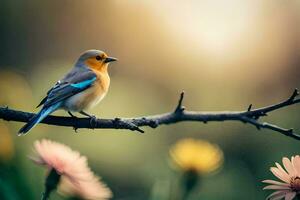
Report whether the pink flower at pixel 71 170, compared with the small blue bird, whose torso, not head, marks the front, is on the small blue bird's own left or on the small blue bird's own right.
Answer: on the small blue bird's own right

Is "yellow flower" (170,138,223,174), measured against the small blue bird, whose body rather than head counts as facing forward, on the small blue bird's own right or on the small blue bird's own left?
on the small blue bird's own right

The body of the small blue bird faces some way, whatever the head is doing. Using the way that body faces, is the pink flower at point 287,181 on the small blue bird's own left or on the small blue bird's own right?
on the small blue bird's own right

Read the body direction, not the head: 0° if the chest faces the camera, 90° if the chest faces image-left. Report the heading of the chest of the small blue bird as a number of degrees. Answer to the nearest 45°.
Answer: approximately 270°

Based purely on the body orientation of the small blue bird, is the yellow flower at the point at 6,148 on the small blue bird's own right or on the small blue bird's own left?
on the small blue bird's own right
